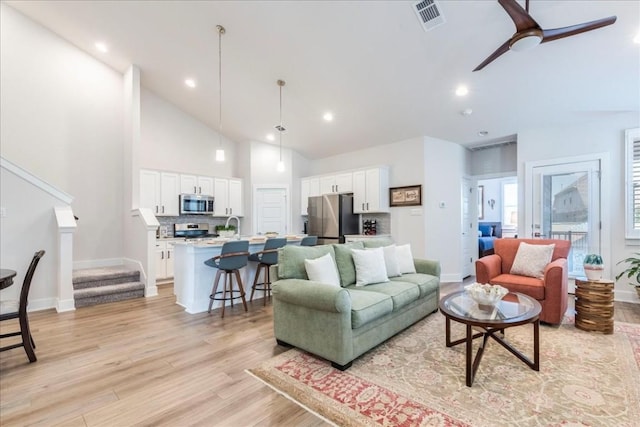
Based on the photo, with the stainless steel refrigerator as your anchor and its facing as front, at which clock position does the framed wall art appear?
The framed wall art is roughly at 8 o'clock from the stainless steel refrigerator.

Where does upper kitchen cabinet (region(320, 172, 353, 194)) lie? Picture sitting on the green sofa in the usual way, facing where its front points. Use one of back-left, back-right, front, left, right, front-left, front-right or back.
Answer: back-left

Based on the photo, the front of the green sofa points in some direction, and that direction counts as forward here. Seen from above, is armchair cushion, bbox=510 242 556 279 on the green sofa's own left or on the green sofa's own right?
on the green sofa's own left

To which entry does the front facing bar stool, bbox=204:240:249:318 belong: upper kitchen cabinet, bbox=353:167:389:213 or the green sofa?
the upper kitchen cabinet

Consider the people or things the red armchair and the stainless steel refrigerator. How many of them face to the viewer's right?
0

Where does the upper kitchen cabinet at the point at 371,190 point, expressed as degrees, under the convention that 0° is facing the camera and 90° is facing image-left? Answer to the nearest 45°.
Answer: approximately 45°

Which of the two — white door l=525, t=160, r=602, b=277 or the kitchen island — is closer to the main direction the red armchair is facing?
the kitchen island

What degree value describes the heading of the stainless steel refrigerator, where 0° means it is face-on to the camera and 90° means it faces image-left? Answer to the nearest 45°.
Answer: approximately 45°

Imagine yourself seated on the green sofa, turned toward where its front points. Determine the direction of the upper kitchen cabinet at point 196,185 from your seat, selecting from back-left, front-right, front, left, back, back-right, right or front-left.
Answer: back

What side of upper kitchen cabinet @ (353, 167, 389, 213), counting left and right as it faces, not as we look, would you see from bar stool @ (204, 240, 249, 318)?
front

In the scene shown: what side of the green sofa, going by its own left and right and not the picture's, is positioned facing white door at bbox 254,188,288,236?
back

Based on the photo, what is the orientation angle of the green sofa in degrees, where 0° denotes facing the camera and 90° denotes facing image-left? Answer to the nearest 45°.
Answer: approximately 315°

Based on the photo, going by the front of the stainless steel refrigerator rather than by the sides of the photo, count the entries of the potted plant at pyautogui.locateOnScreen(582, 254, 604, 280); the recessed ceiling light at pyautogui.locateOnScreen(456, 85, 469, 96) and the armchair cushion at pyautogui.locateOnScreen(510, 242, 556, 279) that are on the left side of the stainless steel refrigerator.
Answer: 3

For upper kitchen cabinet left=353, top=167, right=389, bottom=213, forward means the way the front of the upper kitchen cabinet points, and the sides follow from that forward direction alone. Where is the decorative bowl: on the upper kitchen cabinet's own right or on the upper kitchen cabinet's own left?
on the upper kitchen cabinet's own left

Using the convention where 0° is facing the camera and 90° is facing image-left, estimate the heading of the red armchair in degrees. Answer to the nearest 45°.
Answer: approximately 45°
